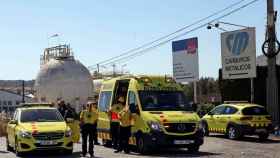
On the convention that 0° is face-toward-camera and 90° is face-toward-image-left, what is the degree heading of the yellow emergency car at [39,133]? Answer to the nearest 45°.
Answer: approximately 315°

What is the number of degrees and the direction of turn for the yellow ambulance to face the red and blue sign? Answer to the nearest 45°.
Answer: approximately 135° to its left

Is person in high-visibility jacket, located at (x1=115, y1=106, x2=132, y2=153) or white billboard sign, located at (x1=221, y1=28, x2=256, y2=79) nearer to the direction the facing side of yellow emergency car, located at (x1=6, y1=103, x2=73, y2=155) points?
the person in high-visibility jacket

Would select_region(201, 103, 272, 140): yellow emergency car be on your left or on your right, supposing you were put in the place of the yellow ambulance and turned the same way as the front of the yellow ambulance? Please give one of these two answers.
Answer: on your left

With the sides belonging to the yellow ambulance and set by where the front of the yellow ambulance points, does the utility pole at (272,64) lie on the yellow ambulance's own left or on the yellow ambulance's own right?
on the yellow ambulance's own left
